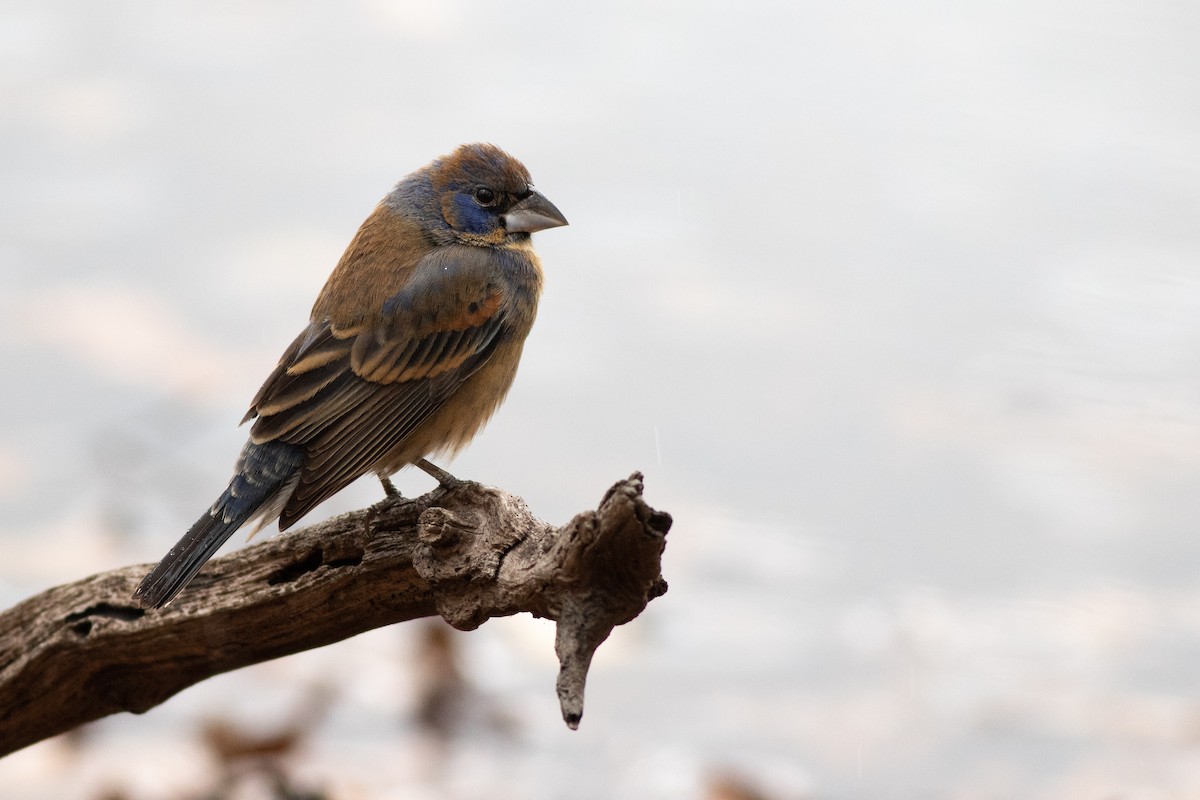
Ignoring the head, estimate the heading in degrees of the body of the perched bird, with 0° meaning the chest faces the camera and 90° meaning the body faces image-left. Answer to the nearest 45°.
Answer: approximately 270°
